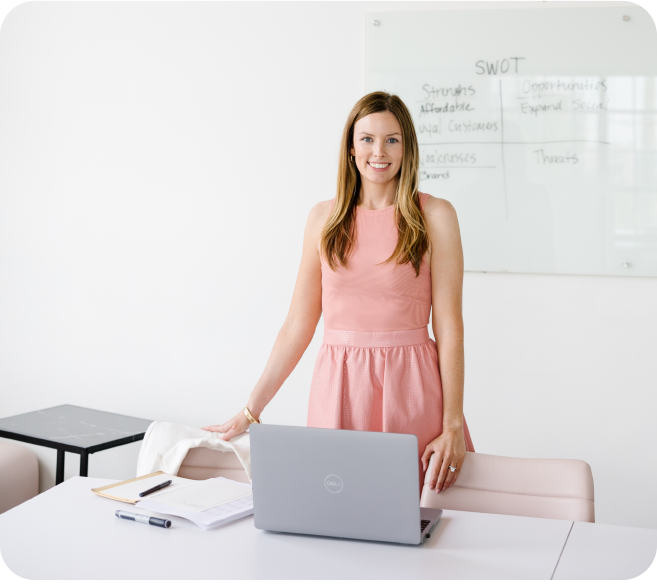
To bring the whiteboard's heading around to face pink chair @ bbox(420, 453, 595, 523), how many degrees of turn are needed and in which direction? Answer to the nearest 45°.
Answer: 0° — it already faces it

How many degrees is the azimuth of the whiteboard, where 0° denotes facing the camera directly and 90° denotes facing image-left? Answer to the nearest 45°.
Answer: approximately 0°

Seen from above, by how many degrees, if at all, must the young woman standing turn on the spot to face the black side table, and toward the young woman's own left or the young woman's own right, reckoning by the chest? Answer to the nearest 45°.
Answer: approximately 135° to the young woman's own right

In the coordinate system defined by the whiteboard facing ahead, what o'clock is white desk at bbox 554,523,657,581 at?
The white desk is roughly at 12 o'clock from the whiteboard.

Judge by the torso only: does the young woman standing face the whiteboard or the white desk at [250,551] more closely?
the white desk

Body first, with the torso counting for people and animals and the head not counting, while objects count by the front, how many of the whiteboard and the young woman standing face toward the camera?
2

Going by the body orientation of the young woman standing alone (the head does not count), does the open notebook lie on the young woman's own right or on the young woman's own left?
on the young woman's own right

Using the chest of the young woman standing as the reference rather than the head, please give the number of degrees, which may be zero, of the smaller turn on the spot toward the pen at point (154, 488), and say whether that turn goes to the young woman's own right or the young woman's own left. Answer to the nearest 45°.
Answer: approximately 45° to the young woman's own right

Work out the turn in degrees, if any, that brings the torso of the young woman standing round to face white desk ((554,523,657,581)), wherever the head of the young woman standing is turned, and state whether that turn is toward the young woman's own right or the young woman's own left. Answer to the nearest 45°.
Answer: approximately 45° to the young woman's own left

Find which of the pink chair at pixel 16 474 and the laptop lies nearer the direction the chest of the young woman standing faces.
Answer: the laptop

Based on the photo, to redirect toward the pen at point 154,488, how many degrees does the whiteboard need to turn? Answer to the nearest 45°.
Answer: approximately 45° to its right
